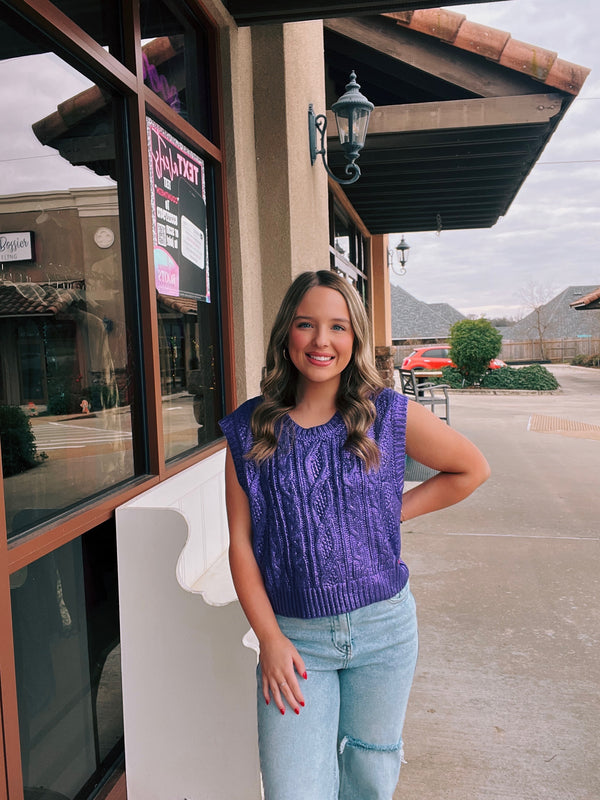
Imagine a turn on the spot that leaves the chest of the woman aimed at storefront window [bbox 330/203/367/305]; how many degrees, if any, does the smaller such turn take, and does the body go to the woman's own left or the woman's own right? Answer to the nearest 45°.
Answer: approximately 180°

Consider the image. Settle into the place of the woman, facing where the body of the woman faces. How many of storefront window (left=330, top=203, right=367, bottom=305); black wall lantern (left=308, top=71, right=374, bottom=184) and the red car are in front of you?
0

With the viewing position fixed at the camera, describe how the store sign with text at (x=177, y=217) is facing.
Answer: facing the viewer and to the right of the viewer

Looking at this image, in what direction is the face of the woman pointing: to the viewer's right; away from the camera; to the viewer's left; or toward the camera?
toward the camera

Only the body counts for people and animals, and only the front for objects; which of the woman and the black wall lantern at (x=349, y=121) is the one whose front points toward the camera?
the woman

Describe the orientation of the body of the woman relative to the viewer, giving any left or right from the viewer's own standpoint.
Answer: facing the viewer

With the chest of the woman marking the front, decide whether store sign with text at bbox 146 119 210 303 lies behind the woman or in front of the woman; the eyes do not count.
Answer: behind

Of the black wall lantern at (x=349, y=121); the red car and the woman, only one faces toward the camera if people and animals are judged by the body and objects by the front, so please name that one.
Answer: the woman

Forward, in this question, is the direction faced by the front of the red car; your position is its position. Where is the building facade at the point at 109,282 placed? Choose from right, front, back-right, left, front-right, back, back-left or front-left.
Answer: right

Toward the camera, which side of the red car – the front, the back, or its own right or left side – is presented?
right

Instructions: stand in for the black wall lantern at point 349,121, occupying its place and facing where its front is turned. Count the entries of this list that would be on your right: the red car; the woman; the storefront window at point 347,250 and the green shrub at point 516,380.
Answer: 1

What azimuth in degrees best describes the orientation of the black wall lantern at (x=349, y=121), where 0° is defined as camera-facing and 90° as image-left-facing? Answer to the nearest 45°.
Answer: approximately 270°
